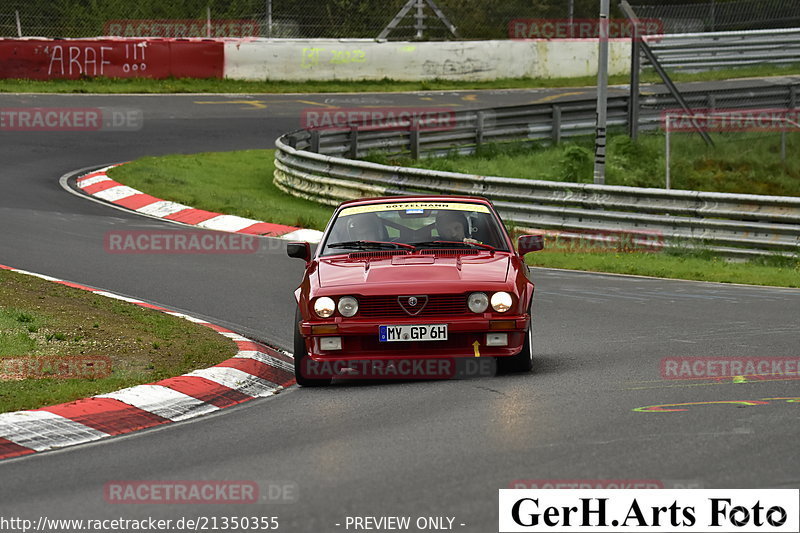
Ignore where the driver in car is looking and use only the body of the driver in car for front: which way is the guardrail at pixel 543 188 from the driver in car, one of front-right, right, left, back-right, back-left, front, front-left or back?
back

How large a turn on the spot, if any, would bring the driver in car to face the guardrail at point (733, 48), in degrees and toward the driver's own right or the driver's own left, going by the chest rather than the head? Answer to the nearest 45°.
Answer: approximately 180°

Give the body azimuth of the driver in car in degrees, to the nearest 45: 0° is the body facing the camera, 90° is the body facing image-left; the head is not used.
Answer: approximately 0°

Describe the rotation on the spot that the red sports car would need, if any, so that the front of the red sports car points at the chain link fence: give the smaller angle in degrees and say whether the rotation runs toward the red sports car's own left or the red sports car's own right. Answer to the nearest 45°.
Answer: approximately 180°

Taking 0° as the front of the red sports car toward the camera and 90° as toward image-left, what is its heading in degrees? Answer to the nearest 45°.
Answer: approximately 0°

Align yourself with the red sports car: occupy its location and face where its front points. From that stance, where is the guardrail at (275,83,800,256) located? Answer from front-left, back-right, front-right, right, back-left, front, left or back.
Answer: back
